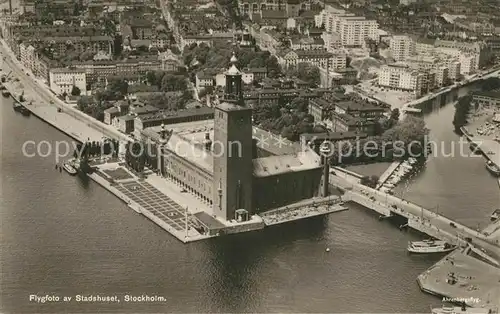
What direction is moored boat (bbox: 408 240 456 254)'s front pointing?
to the viewer's right

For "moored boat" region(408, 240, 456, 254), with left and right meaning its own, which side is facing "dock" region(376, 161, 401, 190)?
left

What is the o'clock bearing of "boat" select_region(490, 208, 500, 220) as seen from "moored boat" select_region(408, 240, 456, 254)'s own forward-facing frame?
The boat is roughly at 10 o'clock from the moored boat.

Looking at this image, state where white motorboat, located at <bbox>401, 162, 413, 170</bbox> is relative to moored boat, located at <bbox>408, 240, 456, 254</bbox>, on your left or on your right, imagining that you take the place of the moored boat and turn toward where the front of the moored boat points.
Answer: on your left
